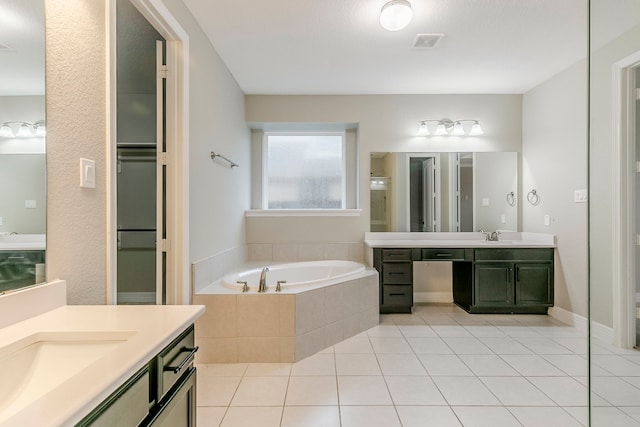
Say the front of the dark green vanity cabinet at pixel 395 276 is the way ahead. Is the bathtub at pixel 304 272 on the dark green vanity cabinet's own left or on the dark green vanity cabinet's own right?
on the dark green vanity cabinet's own right

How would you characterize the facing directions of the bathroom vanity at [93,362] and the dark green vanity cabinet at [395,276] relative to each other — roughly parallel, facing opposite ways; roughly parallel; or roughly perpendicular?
roughly perpendicular

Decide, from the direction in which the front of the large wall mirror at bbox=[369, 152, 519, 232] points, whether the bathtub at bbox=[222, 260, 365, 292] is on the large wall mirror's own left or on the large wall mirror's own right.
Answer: on the large wall mirror's own right

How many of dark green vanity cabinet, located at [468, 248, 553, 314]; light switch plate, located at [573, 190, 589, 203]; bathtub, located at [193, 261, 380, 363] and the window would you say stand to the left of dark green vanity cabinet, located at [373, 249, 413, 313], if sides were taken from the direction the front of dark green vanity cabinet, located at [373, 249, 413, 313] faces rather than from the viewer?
2

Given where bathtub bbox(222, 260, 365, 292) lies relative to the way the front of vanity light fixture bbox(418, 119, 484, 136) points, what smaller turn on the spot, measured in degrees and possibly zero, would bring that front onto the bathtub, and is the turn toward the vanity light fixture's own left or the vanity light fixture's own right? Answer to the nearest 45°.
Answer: approximately 45° to the vanity light fixture's own right

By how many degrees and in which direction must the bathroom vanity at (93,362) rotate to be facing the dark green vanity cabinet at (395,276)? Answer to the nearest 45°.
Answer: approximately 90° to its left

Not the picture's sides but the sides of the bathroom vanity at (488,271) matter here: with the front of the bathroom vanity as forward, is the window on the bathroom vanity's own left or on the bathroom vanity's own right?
on the bathroom vanity's own right

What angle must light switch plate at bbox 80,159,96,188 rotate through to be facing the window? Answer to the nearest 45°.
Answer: approximately 90° to its left

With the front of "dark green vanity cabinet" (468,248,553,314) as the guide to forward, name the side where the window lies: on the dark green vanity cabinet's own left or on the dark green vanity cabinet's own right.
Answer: on the dark green vanity cabinet's own right

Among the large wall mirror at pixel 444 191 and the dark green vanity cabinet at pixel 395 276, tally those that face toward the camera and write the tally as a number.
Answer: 2

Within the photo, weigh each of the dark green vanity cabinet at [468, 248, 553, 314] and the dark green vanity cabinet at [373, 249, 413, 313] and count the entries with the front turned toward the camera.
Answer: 2

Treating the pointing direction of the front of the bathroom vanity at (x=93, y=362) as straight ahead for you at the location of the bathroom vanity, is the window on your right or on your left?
on your left
